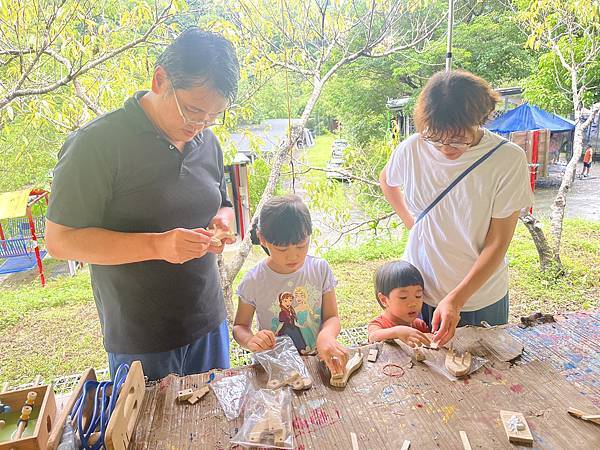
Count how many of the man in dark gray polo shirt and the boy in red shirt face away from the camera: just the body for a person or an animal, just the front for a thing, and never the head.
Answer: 0

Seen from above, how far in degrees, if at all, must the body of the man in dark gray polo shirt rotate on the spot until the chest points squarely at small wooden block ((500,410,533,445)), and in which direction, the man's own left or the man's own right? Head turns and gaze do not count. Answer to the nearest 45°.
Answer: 0° — they already face it

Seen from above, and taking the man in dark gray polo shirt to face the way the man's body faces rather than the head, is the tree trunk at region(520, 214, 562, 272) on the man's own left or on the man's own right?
on the man's own left

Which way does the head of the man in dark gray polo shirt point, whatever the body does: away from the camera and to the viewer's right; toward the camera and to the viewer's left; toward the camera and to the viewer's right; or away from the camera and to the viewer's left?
toward the camera and to the viewer's right

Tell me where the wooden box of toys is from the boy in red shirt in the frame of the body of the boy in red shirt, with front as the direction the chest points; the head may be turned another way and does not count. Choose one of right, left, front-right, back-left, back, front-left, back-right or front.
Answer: right

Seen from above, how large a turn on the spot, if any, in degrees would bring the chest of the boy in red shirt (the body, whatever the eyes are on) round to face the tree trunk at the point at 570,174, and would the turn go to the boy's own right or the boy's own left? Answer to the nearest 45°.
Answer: approximately 90° to the boy's own left

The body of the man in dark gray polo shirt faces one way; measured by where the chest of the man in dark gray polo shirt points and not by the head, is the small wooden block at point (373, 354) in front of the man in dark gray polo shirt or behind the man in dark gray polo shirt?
in front

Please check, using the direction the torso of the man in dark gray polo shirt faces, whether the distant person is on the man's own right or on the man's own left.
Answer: on the man's own left

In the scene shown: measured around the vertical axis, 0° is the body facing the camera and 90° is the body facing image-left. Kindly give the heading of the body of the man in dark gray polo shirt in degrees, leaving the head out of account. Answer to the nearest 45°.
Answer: approximately 315°
